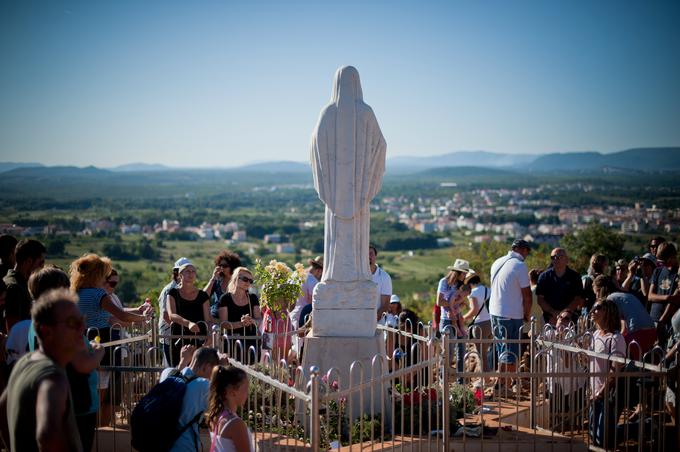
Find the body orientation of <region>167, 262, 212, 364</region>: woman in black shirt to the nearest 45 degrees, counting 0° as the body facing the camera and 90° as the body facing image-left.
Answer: approximately 0°

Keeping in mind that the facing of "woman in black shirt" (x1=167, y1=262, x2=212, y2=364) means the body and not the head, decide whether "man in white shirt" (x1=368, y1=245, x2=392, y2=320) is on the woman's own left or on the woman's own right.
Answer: on the woman's own left

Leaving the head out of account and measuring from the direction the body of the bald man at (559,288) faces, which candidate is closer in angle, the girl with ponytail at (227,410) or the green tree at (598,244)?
the girl with ponytail

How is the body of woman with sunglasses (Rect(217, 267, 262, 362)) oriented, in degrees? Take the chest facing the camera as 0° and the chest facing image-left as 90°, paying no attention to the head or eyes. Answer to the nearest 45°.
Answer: approximately 315°

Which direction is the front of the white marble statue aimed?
away from the camera

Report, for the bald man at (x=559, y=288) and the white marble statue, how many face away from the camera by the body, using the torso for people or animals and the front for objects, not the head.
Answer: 1

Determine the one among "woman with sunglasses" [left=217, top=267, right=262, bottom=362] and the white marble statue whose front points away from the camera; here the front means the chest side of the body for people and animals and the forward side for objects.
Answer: the white marble statue

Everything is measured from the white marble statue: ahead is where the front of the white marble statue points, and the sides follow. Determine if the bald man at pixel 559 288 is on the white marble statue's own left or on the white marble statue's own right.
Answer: on the white marble statue's own right

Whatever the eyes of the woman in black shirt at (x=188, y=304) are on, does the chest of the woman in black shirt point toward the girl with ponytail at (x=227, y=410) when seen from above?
yes
